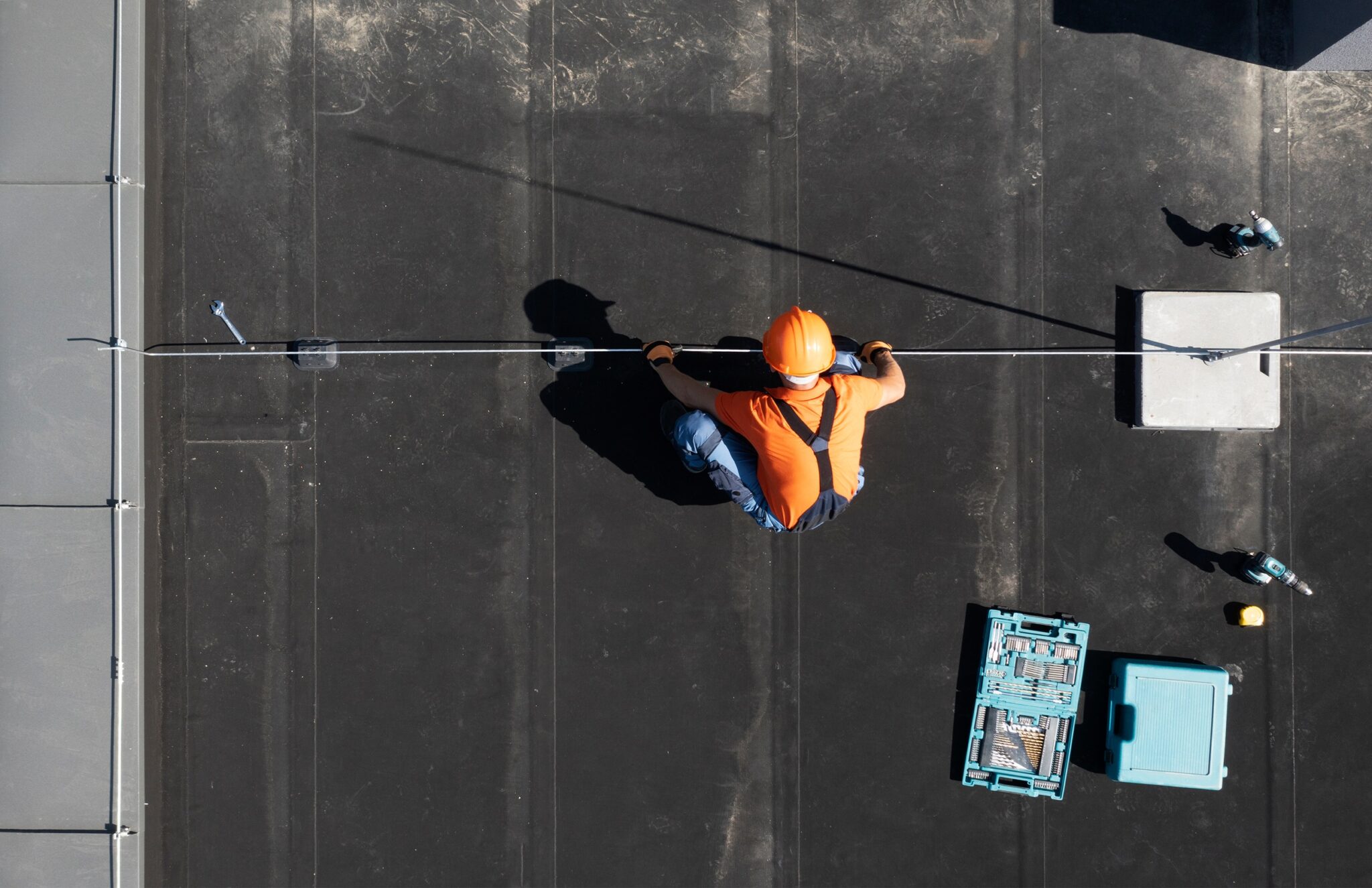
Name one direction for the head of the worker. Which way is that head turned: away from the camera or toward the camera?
away from the camera

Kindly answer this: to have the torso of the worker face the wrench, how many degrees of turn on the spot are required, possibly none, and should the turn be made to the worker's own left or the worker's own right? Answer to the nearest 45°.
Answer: approximately 90° to the worker's own left

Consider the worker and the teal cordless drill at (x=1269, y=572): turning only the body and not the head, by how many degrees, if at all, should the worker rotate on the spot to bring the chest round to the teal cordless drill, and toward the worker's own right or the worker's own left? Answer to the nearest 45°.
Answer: approximately 90° to the worker's own right

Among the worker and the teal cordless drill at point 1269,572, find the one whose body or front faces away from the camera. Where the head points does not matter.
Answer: the worker

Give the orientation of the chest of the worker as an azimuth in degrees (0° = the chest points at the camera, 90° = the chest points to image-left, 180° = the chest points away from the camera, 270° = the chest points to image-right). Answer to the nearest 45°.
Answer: approximately 180°

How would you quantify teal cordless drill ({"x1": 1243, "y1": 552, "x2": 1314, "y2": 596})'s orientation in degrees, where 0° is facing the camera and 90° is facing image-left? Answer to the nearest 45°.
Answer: approximately 315°

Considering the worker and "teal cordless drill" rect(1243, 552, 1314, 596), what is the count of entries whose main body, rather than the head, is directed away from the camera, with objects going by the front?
1
